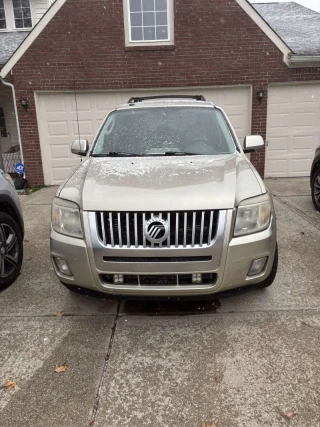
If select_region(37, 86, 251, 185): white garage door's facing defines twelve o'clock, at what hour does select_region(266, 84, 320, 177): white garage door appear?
select_region(266, 84, 320, 177): white garage door is roughly at 9 o'clock from select_region(37, 86, 251, 185): white garage door.

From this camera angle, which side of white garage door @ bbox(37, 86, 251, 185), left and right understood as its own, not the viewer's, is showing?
front

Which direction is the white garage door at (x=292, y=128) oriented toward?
toward the camera

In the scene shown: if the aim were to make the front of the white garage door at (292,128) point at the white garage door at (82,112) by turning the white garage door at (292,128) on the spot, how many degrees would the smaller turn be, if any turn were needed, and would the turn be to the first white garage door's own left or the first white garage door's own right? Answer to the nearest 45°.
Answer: approximately 90° to the first white garage door's own right

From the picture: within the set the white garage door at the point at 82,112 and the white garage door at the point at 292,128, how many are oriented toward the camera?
2

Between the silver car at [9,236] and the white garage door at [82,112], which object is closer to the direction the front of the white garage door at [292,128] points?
the silver car

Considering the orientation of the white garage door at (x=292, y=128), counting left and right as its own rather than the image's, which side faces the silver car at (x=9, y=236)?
front

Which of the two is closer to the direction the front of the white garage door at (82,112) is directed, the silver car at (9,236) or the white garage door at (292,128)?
the silver car
